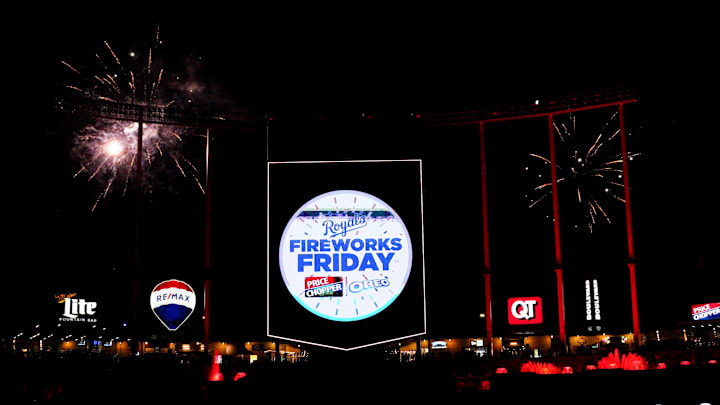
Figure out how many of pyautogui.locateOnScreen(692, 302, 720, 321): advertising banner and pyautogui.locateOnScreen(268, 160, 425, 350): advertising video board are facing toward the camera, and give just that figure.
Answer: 2

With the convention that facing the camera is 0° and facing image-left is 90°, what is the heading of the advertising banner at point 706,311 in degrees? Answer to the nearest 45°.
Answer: approximately 0°

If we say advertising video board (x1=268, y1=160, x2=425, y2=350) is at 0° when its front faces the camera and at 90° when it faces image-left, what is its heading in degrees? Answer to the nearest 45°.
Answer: approximately 0°

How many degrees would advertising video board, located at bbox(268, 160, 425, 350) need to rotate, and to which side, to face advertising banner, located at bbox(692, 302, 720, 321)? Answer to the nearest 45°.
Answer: approximately 135° to its left
